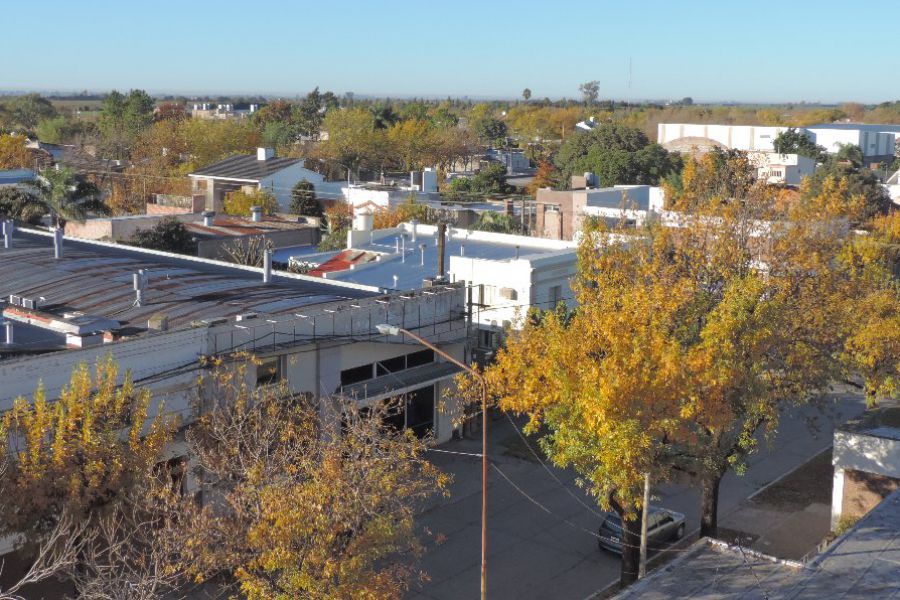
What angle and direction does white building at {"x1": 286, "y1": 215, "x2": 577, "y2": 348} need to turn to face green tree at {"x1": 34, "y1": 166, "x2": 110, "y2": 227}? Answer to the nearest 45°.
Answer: approximately 180°

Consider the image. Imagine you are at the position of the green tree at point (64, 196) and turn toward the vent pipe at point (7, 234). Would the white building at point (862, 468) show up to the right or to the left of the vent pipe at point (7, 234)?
left

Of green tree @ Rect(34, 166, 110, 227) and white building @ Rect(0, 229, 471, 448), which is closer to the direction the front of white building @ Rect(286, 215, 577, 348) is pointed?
the white building

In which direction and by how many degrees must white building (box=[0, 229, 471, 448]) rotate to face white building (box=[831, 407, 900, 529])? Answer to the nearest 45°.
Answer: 0° — it already faces it

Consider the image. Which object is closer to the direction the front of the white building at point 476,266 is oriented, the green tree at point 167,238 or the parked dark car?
the parked dark car

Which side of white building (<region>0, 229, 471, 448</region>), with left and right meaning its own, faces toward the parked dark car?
front

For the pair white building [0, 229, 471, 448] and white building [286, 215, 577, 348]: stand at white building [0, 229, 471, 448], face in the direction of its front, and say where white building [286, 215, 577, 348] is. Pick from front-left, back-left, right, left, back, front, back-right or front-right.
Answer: left

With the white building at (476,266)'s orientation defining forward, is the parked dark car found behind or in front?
in front

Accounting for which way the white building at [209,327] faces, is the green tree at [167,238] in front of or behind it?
behind

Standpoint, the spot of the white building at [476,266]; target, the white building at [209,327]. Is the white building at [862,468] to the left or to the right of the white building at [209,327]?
left

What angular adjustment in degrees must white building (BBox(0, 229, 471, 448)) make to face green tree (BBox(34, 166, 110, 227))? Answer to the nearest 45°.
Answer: approximately 135° to its left

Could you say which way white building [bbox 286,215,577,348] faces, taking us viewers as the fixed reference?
facing the viewer and to the right of the viewer

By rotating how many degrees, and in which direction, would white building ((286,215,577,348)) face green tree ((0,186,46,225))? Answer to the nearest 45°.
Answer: approximately 180°

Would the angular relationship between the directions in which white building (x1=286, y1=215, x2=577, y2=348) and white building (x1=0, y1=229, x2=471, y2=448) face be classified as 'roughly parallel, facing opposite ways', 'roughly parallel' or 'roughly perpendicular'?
roughly parallel

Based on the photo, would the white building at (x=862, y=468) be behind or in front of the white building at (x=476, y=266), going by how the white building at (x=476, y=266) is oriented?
in front
